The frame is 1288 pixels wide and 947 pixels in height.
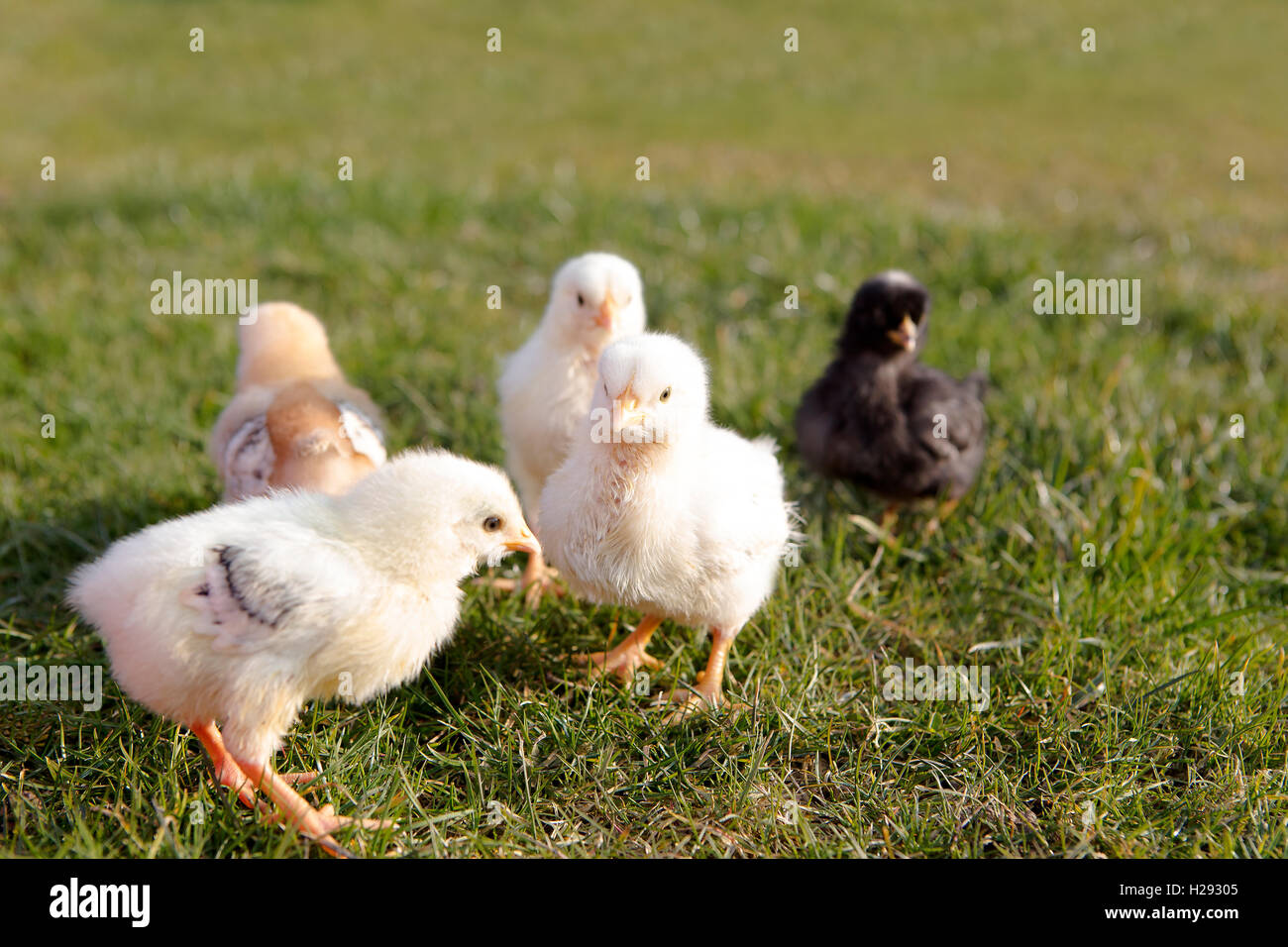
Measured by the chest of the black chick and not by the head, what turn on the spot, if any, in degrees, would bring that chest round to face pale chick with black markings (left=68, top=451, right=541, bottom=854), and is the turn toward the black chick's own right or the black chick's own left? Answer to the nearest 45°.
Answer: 0° — it already faces it

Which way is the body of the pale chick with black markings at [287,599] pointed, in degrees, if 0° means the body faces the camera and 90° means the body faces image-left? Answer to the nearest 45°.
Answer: approximately 270°

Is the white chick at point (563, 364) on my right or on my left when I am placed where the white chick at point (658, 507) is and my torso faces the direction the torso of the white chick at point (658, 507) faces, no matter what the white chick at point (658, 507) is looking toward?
on my right

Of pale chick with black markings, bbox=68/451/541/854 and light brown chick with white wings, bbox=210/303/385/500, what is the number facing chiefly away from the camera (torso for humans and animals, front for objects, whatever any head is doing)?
1

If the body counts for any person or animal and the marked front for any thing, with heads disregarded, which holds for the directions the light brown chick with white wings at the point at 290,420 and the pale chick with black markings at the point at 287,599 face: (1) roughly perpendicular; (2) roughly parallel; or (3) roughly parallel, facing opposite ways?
roughly perpendicular

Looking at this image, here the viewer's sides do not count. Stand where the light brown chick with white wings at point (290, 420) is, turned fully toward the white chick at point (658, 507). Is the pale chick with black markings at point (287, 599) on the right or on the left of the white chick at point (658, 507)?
right

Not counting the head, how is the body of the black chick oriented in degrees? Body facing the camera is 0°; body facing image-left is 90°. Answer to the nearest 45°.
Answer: approximately 45°

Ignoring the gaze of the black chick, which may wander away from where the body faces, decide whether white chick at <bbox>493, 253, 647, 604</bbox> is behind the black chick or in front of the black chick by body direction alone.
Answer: in front

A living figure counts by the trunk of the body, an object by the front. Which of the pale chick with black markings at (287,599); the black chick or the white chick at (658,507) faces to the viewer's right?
the pale chick with black markings

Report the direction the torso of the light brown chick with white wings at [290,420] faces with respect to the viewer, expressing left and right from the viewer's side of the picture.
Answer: facing away from the viewer

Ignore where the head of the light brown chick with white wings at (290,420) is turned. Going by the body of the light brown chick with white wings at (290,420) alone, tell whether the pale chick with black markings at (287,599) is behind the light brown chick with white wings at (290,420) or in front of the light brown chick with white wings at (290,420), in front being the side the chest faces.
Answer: behind
